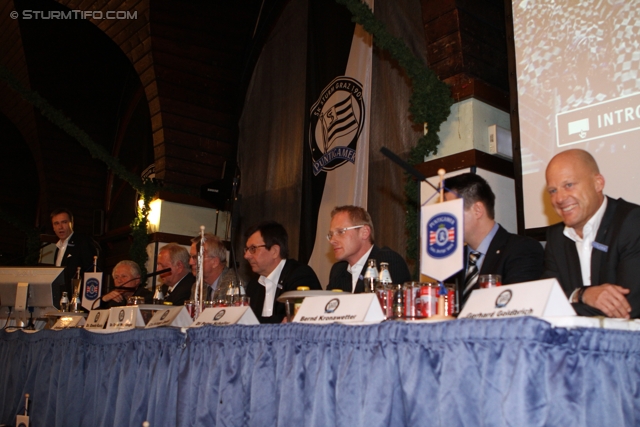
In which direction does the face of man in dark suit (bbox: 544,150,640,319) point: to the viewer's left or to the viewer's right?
to the viewer's left

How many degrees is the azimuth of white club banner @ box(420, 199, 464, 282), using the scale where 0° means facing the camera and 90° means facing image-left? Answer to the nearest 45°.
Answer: approximately 45°

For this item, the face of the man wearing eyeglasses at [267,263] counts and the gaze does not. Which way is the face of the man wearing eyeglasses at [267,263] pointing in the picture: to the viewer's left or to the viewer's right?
to the viewer's left
